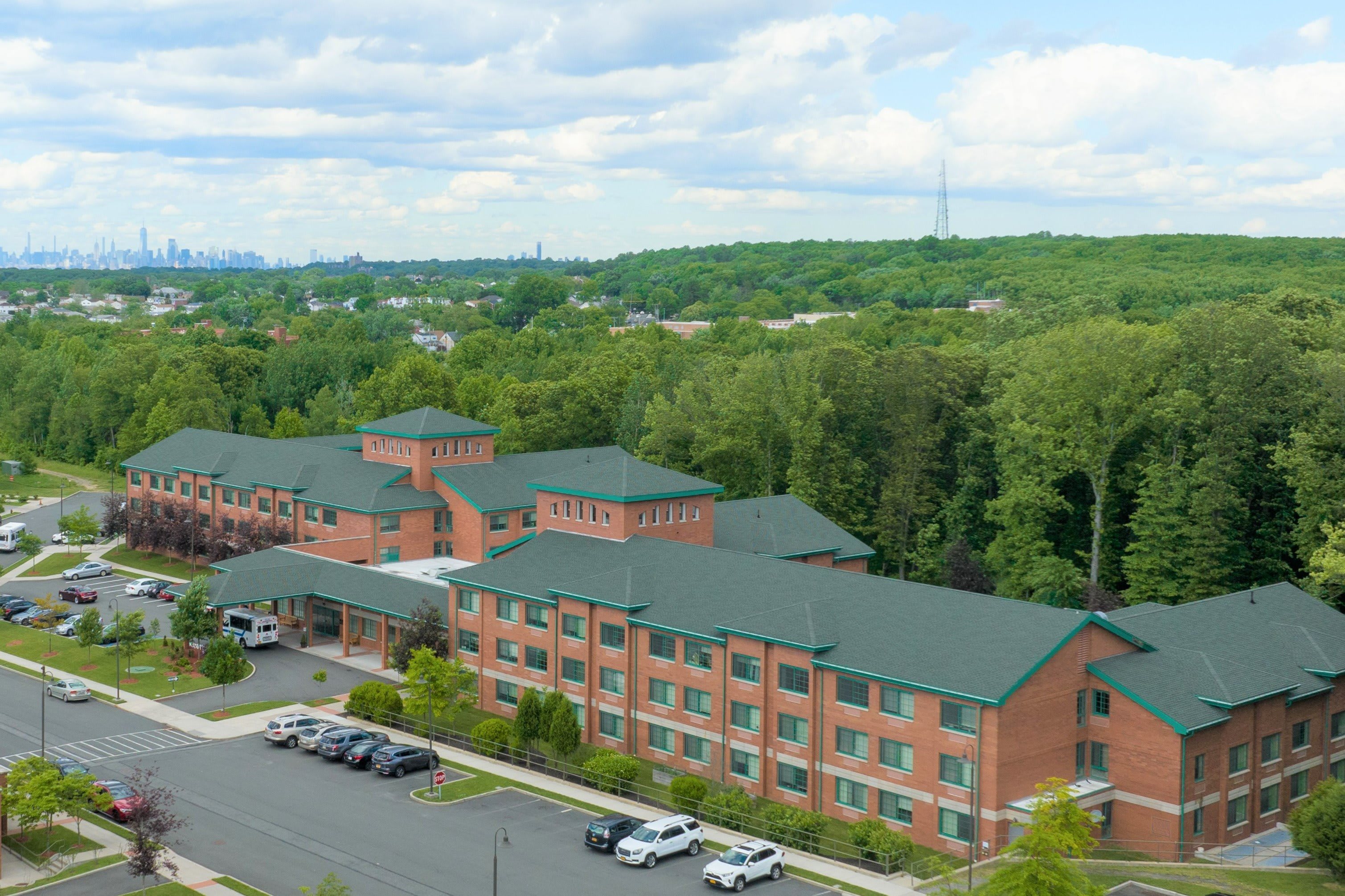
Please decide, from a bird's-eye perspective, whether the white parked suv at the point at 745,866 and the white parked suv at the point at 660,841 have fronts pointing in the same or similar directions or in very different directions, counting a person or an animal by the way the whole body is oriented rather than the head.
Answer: same or similar directions

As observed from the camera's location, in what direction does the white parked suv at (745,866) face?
facing the viewer and to the left of the viewer

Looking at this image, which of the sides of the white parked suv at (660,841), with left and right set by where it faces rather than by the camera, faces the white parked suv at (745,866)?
left

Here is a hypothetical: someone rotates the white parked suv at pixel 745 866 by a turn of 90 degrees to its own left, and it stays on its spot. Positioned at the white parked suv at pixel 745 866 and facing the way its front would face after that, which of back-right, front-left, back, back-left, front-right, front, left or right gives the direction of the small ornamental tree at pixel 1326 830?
front-left

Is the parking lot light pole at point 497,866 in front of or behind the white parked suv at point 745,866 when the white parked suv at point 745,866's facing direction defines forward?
in front

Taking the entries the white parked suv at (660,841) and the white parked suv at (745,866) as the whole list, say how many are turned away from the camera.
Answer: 0

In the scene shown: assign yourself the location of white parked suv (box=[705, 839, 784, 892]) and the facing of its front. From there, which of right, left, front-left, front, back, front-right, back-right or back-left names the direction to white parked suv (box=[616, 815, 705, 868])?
right
